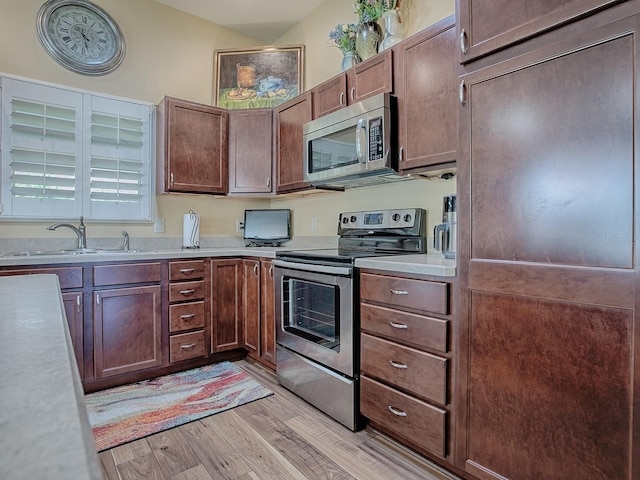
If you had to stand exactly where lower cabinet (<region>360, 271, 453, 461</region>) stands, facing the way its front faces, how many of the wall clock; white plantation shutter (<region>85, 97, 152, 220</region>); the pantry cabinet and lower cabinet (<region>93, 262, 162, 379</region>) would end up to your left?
1

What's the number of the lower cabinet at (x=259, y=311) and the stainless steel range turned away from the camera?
0

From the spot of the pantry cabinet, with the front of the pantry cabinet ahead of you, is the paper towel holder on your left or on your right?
on your right

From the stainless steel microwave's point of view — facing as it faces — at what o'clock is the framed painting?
The framed painting is roughly at 3 o'clock from the stainless steel microwave.

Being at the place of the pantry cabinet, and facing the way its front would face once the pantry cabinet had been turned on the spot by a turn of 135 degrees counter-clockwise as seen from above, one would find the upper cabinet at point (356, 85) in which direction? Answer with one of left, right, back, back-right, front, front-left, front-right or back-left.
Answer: back-left

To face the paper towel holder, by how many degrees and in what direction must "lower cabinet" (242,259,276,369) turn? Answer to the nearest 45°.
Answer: approximately 90° to its right

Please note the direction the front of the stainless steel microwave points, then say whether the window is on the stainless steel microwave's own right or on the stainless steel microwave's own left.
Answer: on the stainless steel microwave's own right

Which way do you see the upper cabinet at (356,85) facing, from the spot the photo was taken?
facing the viewer and to the left of the viewer

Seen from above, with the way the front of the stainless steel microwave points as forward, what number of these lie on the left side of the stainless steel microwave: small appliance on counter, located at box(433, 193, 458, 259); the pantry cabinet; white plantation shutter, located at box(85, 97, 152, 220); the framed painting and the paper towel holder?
2
